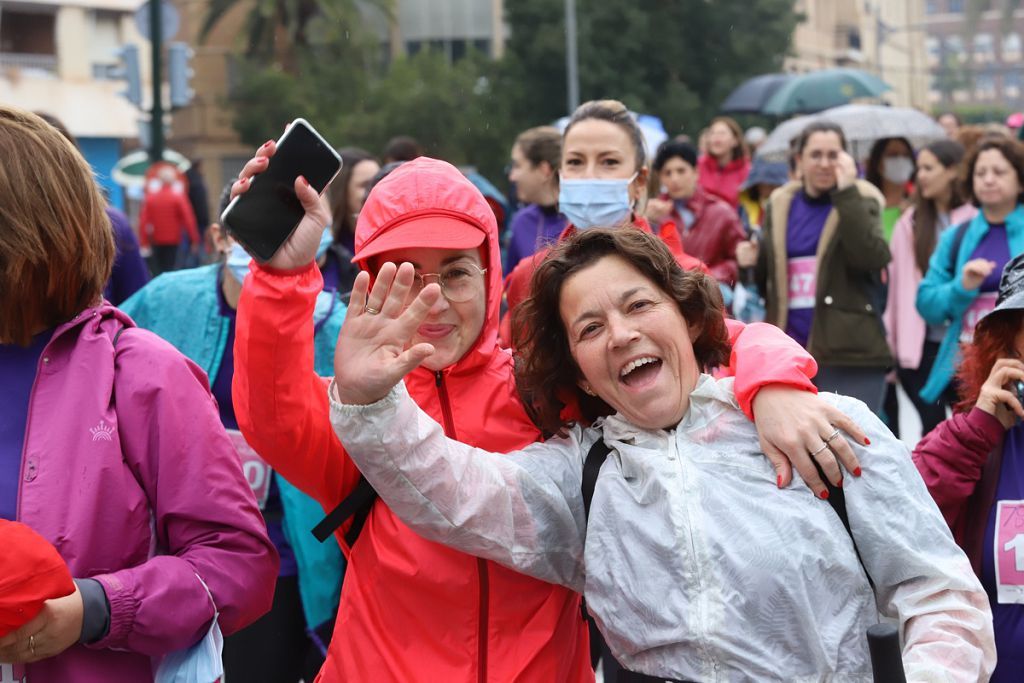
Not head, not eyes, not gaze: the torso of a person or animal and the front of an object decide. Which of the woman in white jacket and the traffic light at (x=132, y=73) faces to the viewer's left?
the traffic light

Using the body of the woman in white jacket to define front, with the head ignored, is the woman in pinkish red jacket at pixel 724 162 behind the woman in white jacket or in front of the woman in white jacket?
behind

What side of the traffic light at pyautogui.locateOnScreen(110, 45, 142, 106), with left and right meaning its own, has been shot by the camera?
left

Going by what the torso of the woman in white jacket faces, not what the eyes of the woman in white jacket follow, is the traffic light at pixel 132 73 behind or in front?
behind

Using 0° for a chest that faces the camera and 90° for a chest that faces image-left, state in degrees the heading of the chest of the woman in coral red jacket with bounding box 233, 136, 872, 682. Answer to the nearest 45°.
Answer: approximately 0°

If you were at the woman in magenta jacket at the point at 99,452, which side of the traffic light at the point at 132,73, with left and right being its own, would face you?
left
